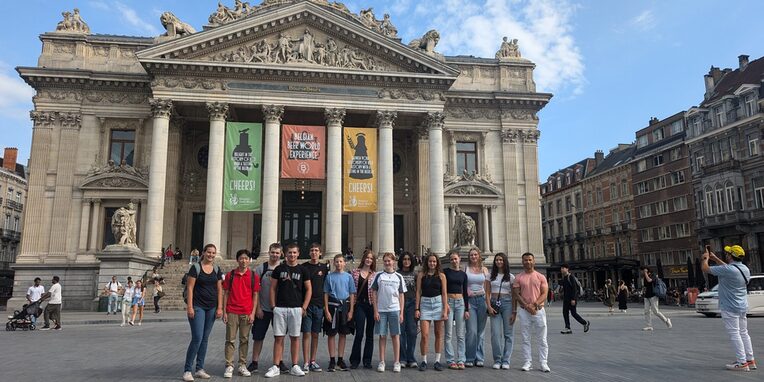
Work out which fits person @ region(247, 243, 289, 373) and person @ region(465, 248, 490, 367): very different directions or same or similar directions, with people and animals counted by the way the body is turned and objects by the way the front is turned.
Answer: same or similar directions

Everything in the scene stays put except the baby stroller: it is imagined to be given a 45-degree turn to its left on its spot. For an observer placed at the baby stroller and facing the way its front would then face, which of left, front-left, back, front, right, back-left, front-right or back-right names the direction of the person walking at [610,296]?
back-left

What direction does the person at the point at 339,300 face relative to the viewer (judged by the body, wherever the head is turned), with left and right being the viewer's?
facing the viewer

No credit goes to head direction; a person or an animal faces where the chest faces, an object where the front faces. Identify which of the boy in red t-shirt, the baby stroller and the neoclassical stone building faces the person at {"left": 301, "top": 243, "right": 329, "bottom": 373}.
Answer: the neoclassical stone building

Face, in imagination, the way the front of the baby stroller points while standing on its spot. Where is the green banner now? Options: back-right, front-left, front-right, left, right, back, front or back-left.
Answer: back-right

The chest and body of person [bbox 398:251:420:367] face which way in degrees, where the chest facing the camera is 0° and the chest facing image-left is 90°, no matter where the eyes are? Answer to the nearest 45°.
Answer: approximately 0°

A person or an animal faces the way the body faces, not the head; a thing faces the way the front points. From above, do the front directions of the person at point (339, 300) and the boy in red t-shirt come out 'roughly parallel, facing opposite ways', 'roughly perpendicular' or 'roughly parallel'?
roughly parallel

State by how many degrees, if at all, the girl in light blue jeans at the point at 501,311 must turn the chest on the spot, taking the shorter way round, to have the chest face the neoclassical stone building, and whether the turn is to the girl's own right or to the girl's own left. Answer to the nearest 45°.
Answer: approximately 135° to the girl's own right

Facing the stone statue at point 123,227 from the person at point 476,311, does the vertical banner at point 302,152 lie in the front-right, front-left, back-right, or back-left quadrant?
front-right

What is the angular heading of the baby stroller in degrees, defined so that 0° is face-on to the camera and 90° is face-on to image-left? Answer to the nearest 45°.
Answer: approximately 90°

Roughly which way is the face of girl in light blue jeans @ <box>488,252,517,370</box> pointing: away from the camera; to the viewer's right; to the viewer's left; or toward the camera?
toward the camera

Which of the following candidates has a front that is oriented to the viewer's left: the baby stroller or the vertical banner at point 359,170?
the baby stroller

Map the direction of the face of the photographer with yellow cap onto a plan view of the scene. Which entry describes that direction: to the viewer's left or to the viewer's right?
to the viewer's left

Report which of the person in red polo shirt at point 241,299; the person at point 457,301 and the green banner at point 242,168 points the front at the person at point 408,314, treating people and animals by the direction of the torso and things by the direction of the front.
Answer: the green banner

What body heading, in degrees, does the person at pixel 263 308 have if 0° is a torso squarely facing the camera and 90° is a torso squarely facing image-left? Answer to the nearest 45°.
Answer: approximately 0°

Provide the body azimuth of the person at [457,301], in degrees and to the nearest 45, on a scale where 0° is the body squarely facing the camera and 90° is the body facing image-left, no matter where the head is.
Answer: approximately 0°

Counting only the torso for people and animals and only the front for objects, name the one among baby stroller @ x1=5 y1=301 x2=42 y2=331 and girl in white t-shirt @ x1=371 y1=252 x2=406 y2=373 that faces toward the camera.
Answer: the girl in white t-shirt
